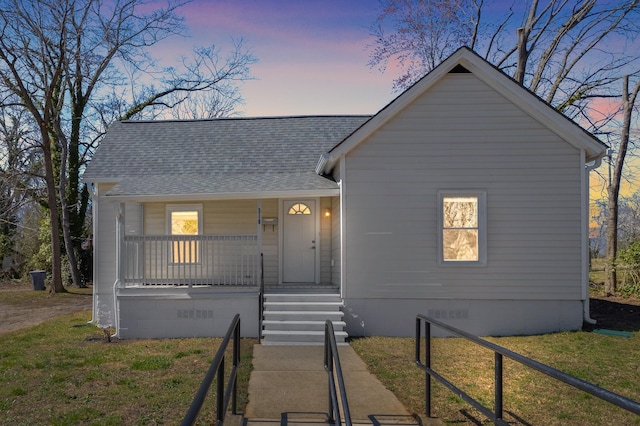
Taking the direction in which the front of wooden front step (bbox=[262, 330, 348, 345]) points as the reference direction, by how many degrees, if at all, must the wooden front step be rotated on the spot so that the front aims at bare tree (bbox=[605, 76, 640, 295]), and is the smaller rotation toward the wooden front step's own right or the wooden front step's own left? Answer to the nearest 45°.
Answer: approximately 135° to the wooden front step's own left

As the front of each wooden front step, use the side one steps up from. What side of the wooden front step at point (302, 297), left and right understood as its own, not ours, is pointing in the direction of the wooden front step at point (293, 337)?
front

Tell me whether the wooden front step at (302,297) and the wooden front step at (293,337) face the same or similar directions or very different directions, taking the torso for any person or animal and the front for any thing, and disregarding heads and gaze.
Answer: same or similar directions

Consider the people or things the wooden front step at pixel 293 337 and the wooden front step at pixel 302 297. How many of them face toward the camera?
2

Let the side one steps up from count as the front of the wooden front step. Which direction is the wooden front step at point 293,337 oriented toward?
toward the camera

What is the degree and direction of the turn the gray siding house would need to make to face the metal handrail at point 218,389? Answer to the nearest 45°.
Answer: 0° — it already faces it

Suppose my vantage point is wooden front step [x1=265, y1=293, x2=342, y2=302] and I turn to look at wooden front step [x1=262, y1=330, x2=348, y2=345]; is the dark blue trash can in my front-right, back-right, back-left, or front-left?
back-right

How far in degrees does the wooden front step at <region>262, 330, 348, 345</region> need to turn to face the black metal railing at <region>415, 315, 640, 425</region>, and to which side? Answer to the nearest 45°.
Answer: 0° — it already faces it

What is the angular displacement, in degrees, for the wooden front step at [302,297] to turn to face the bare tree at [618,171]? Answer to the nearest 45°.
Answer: approximately 135° to its left

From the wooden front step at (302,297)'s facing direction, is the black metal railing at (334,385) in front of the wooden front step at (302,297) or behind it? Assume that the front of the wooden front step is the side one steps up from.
in front

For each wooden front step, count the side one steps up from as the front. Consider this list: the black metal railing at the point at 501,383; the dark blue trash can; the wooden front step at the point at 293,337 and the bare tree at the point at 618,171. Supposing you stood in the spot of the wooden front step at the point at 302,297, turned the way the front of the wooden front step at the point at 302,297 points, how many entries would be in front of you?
2

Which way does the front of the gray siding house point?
toward the camera
